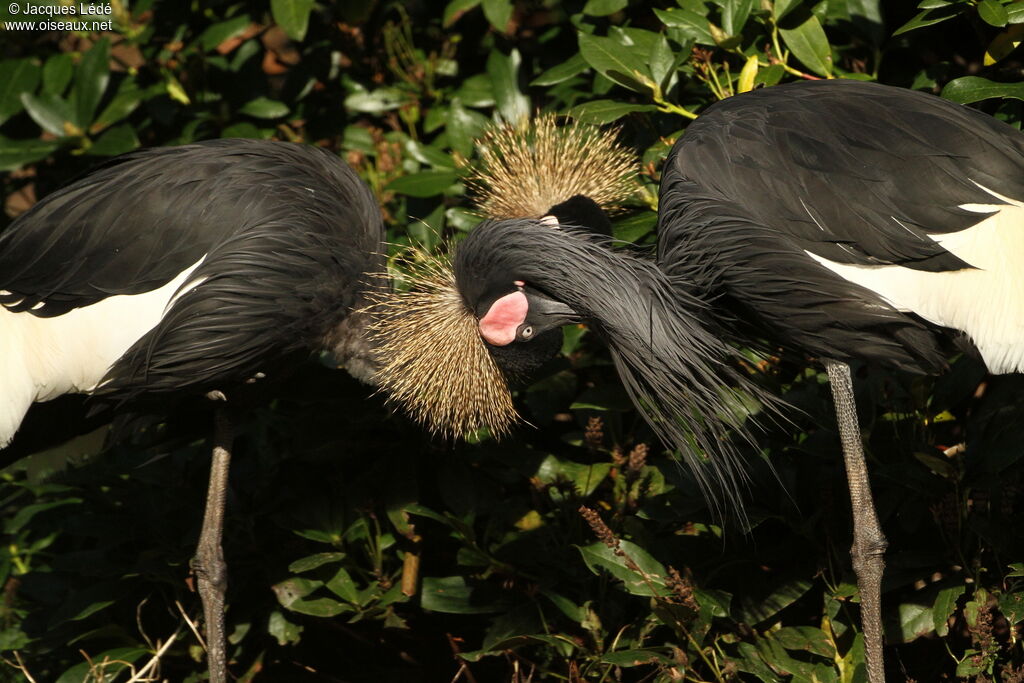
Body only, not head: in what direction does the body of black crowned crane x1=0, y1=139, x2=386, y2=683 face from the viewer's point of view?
to the viewer's right

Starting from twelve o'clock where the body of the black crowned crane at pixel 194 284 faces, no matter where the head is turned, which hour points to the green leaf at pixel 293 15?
The green leaf is roughly at 10 o'clock from the black crowned crane.

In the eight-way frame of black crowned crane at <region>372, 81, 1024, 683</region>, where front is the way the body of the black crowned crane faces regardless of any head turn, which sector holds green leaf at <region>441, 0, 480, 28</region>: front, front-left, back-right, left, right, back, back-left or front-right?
front-right

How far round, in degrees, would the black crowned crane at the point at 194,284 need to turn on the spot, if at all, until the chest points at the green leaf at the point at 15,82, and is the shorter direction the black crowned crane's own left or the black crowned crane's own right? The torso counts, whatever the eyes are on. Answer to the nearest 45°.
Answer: approximately 90° to the black crowned crane's own left

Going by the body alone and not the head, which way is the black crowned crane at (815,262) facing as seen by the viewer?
to the viewer's left

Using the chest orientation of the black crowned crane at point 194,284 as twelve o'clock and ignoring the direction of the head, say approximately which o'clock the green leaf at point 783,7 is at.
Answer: The green leaf is roughly at 12 o'clock from the black crowned crane.

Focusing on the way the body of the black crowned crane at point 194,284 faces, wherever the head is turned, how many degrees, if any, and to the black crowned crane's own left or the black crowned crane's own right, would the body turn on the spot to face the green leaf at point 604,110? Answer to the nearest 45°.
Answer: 0° — it already faces it

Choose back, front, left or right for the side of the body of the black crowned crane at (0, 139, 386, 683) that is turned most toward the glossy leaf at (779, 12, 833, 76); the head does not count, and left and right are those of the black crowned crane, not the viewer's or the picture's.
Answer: front

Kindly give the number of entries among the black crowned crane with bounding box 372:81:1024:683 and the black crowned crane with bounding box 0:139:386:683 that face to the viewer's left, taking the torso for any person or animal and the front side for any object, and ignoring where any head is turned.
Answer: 1

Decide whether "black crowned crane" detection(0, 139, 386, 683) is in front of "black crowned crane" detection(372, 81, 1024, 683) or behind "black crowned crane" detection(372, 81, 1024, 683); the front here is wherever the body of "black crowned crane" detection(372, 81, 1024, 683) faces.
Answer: in front

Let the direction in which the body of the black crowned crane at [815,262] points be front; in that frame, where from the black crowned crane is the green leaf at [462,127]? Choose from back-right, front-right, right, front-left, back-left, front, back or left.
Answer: front-right

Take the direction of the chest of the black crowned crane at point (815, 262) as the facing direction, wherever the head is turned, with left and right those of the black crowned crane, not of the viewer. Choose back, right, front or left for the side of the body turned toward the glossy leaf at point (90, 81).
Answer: front
